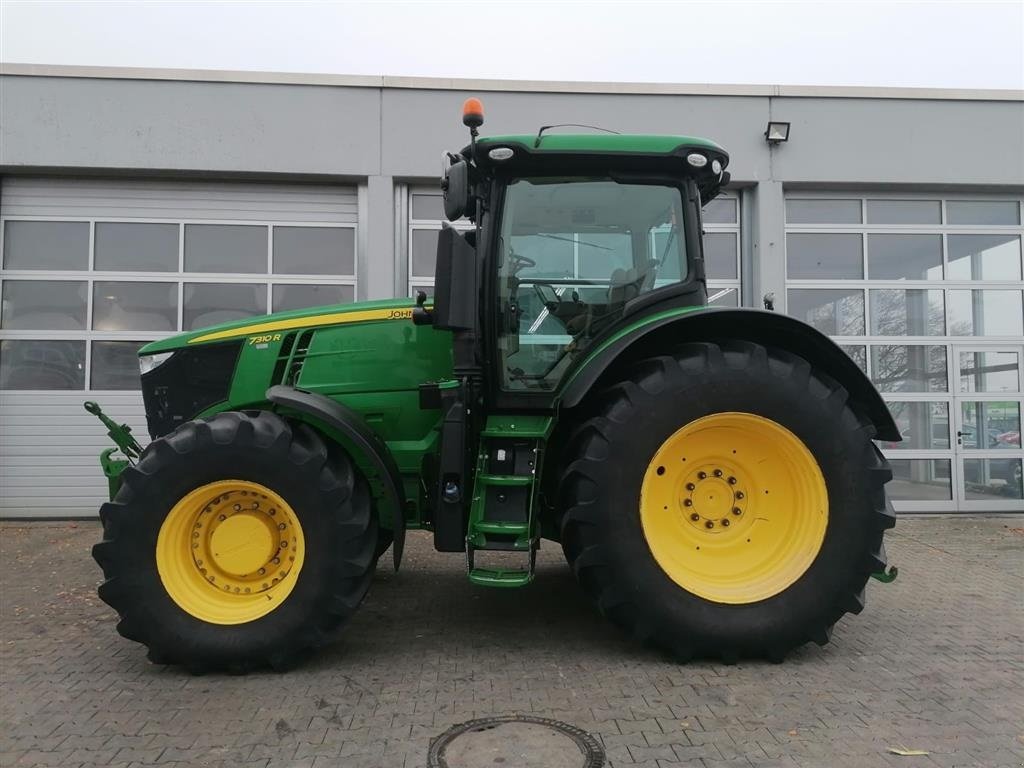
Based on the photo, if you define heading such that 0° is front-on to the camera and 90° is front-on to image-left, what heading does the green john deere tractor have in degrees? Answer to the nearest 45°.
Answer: approximately 90°
